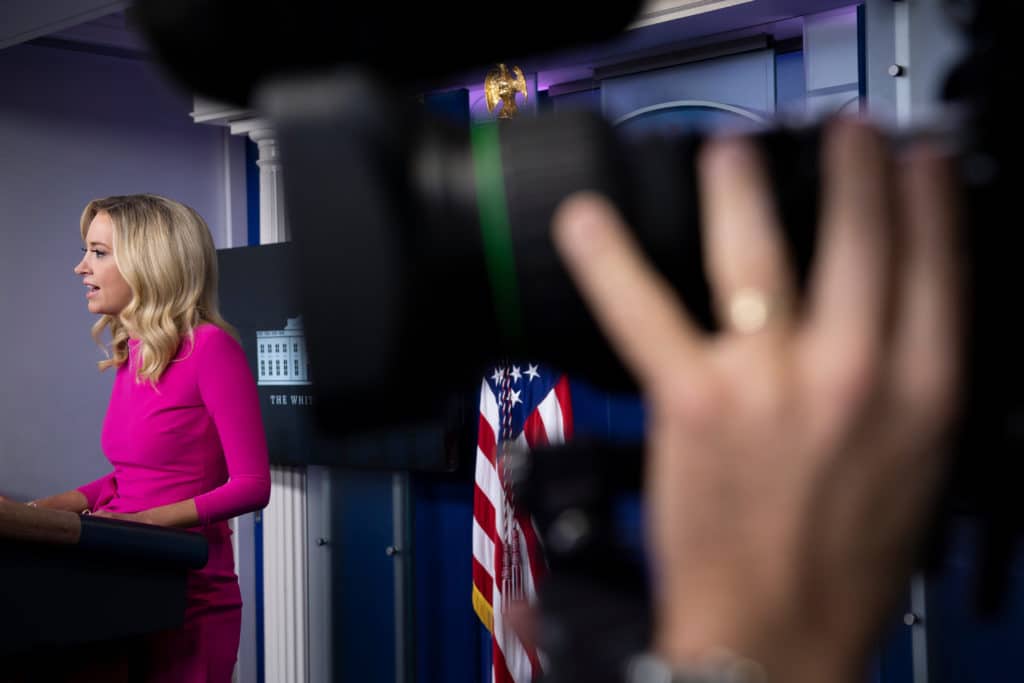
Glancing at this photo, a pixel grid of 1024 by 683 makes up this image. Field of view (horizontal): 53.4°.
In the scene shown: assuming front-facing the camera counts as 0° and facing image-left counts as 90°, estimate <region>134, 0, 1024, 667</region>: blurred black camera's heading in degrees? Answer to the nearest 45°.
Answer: approximately 90°

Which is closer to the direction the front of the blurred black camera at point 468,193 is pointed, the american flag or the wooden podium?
the wooden podium

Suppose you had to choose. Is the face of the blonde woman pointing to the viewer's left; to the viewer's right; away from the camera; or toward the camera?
to the viewer's left

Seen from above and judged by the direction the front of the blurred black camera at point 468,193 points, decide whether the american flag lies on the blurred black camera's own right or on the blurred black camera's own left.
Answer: on the blurred black camera's own right

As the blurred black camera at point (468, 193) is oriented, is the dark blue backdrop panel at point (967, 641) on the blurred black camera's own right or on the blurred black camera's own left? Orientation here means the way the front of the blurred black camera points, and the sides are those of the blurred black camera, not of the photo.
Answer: on the blurred black camera's own right
